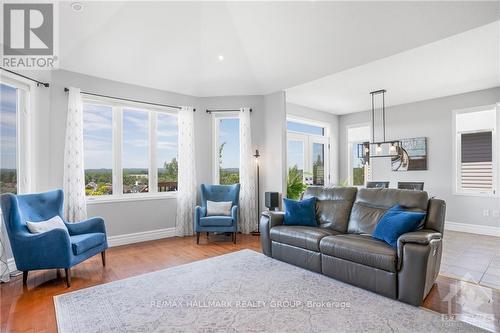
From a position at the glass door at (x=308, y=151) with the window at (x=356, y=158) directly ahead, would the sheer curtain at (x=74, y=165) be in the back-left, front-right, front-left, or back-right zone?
back-right

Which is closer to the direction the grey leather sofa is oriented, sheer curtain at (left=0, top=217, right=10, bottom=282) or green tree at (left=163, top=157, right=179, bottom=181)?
the sheer curtain

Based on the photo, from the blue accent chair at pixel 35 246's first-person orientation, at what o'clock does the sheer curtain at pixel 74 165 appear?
The sheer curtain is roughly at 8 o'clock from the blue accent chair.

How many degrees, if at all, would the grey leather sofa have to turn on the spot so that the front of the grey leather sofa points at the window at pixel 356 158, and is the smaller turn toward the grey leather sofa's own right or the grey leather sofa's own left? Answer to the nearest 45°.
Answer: approximately 135° to the grey leather sofa's own right

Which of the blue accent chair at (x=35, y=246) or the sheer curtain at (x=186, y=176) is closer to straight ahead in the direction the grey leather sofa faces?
the blue accent chair

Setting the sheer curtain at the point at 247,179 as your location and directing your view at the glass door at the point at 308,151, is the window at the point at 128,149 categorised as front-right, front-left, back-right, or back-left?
back-left

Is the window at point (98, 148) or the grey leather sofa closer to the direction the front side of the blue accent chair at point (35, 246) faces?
the grey leather sofa

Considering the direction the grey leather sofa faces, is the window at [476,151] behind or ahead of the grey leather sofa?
behind

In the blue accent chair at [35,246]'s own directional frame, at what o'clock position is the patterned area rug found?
The patterned area rug is roughly at 12 o'clock from the blue accent chair.

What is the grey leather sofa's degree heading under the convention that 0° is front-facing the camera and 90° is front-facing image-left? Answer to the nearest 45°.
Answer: approximately 45°

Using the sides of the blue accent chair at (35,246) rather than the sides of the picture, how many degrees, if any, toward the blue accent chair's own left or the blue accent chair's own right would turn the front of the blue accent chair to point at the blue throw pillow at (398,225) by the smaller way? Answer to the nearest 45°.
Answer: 0° — it already faces it

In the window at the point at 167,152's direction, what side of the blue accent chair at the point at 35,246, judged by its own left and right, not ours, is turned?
left
